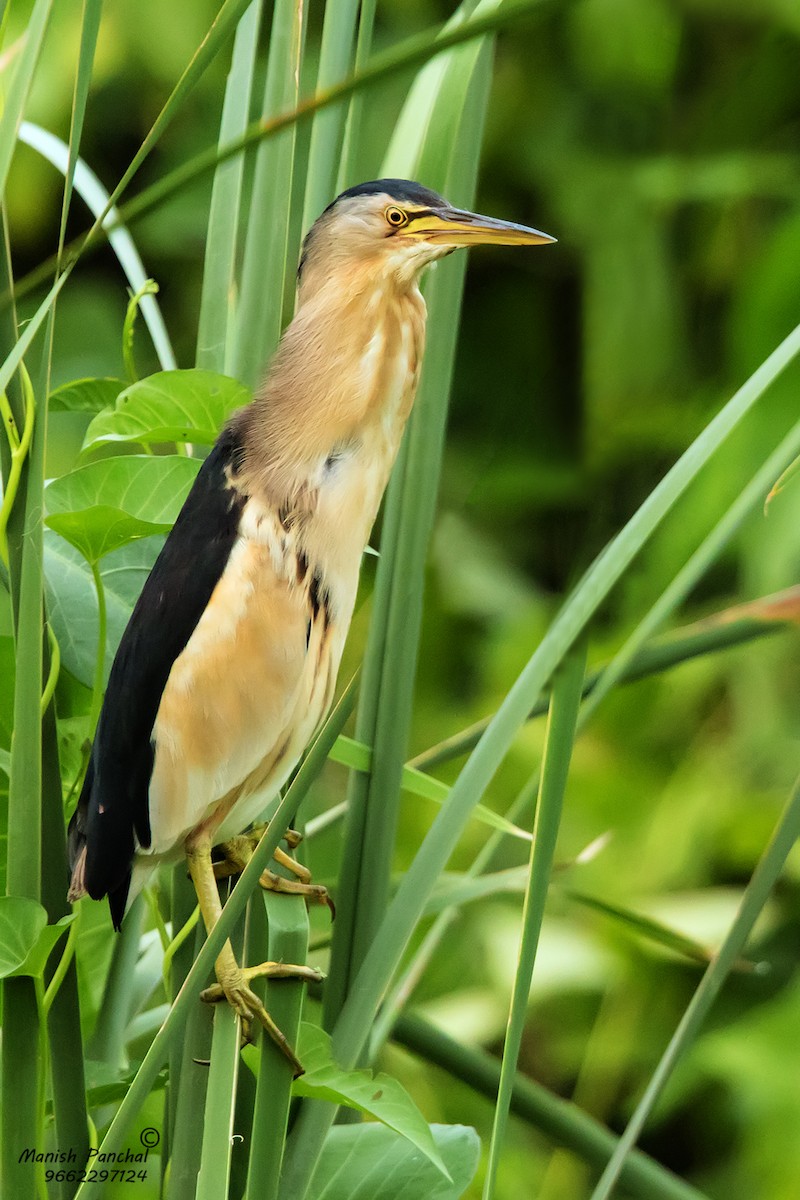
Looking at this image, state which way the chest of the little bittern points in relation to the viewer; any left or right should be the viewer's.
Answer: facing to the right of the viewer
